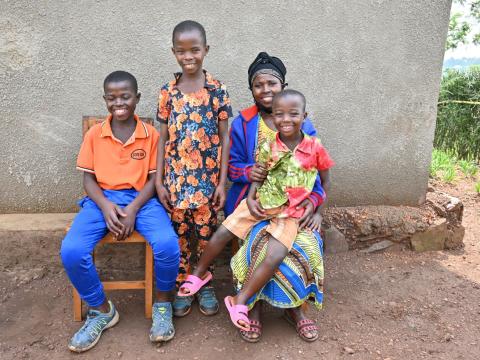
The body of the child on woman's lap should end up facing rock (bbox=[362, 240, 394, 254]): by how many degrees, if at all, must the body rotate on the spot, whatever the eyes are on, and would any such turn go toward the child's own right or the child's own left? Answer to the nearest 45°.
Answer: approximately 180°

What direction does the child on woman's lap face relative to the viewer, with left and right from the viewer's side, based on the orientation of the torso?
facing the viewer and to the left of the viewer

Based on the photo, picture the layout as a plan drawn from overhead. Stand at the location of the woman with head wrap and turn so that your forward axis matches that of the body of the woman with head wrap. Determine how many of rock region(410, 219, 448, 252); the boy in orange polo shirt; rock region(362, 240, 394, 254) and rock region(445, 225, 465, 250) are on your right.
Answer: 1

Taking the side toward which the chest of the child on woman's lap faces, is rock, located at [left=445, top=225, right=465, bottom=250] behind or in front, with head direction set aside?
behind

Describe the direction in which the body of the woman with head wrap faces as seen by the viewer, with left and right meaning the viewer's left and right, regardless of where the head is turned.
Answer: facing the viewer

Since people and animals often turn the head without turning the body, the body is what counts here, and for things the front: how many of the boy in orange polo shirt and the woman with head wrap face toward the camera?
2

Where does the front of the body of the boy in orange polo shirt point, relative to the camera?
toward the camera

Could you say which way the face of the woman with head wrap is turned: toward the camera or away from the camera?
toward the camera

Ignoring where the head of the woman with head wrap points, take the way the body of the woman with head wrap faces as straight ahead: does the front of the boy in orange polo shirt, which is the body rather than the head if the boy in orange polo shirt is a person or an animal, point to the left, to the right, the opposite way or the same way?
the same way

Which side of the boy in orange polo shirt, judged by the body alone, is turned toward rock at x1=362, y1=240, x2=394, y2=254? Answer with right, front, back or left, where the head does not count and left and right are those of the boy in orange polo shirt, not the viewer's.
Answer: left

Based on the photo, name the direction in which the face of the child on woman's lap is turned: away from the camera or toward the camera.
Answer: toward the camera

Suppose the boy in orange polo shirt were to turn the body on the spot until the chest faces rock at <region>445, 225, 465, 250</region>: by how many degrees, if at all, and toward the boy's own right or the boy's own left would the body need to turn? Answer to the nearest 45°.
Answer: approximately 90° to the boy's own left

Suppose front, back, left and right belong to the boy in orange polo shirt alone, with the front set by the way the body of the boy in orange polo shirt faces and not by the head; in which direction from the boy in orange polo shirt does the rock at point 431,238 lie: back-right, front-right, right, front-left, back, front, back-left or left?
left

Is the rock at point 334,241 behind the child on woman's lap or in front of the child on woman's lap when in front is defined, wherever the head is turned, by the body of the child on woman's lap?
behind

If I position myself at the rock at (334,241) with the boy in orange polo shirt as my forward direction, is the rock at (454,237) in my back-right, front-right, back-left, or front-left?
back-left

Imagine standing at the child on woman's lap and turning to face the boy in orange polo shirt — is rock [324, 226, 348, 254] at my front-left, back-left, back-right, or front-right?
back-right
